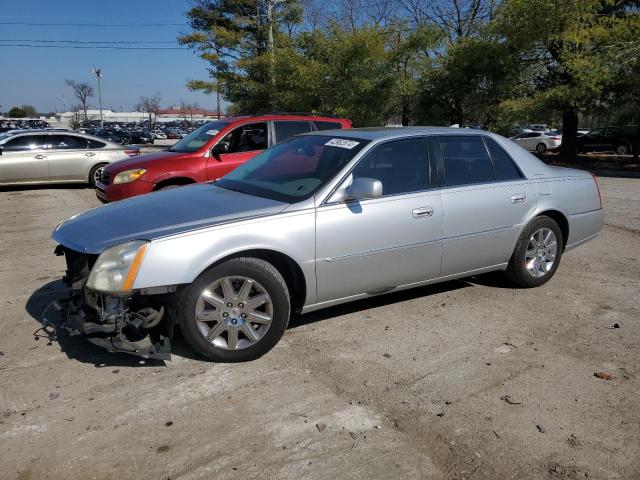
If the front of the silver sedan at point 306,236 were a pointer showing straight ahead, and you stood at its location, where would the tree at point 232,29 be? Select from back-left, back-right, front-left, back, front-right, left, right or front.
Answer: back-right

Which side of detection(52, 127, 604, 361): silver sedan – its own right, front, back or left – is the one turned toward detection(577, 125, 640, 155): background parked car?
back

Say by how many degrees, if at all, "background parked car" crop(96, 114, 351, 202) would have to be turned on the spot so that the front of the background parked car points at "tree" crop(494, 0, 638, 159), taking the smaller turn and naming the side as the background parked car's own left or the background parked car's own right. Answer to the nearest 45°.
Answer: approximately 180°

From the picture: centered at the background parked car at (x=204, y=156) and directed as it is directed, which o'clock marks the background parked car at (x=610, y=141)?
the background parked car at (x=610, y=141) is roughly at 6 o'clock from the background parked car at (x=204, y=156).

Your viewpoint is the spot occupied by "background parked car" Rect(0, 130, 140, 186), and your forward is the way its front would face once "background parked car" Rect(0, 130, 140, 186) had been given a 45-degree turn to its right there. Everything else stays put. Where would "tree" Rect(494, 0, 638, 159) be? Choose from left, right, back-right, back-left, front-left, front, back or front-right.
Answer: back-right

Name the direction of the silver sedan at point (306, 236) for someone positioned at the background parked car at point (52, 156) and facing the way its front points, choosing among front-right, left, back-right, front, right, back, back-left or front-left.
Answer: left

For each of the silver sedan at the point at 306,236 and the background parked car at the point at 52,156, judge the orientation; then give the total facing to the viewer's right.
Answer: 0

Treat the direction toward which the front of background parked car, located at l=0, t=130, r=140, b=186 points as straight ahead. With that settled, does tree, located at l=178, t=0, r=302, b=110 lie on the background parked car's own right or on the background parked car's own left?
on the background parked car's own right

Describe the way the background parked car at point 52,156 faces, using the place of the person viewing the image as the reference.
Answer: facing to the left of the viewer
